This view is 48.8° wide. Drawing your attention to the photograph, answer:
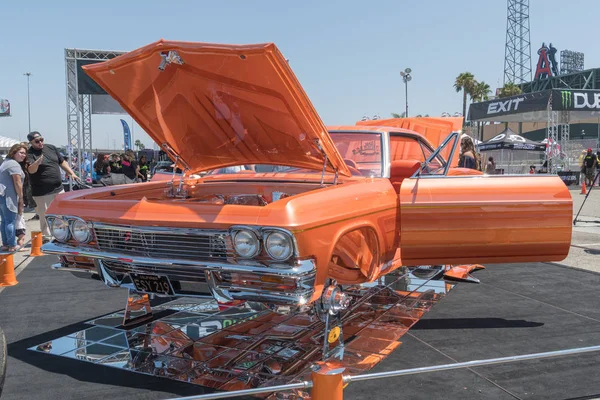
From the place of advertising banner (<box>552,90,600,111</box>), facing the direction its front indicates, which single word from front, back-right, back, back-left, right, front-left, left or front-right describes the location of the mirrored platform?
front

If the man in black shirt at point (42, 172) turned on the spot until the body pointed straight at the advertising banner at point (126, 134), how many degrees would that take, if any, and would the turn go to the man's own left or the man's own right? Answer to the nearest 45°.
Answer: approximately 135° to the man's own left

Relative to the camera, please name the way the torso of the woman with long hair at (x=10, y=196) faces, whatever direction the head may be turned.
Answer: to the viewer's right

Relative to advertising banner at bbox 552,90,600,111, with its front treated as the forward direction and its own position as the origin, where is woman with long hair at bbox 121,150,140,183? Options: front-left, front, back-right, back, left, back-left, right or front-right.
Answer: front-right

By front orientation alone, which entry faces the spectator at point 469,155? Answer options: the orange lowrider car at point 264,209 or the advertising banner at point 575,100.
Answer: the advertising banner

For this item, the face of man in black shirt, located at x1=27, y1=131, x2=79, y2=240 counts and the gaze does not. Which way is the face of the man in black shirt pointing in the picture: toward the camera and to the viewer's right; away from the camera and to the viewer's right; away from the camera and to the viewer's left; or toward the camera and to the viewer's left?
toward the camera and to the viewer's right

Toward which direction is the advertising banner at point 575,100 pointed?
toward the camera

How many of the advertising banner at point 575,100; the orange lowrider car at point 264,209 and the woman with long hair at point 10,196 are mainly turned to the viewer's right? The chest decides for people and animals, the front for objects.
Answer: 1

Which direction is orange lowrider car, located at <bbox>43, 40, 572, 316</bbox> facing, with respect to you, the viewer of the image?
facing the viewer and to the left of the viewer

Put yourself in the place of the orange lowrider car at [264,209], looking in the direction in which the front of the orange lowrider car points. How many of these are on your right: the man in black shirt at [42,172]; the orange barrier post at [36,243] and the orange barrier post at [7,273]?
3

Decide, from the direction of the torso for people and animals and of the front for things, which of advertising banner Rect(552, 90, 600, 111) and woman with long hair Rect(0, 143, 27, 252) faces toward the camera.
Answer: the advertising banner

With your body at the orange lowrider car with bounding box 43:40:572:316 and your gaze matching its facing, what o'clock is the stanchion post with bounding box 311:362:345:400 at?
The stanchion post is roughly at 10 o'clock from the orange lowrider car.
